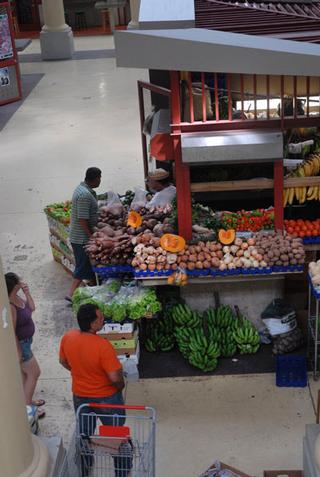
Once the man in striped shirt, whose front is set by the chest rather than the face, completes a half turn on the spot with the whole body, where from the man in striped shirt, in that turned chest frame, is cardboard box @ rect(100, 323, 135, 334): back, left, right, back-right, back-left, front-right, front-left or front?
left

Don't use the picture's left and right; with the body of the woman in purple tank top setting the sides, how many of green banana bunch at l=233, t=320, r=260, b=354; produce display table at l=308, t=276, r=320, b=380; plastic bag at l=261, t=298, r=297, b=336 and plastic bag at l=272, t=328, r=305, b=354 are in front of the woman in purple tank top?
4

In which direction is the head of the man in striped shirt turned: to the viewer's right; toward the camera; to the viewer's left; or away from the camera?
to the viewer's right

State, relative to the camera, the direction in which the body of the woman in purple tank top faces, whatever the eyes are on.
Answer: to the viewer's right

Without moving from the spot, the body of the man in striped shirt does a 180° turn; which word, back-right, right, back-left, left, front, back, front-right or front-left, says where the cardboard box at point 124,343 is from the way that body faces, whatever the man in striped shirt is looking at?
left

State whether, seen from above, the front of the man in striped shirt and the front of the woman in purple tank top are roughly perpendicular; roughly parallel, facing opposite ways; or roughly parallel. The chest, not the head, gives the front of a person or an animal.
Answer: roughly parallel

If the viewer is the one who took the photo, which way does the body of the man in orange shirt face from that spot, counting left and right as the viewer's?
facing away from the viewer and to the right of the viewer

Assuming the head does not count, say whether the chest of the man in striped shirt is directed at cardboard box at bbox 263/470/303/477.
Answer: no

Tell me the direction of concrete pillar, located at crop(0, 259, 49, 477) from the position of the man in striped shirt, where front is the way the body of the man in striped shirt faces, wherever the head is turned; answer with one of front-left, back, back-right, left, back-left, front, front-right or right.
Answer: right

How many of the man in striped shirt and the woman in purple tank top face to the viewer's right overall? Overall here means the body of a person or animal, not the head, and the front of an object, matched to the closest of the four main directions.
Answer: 2

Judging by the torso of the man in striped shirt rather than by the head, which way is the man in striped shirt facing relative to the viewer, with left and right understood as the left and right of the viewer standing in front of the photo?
facing to the right of the viewer

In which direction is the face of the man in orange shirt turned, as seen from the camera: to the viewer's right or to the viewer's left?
to the viewer's right

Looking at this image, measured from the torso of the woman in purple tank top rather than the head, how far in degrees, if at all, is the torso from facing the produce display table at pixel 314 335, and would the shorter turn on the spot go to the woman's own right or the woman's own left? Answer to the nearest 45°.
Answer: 0° — they already face it

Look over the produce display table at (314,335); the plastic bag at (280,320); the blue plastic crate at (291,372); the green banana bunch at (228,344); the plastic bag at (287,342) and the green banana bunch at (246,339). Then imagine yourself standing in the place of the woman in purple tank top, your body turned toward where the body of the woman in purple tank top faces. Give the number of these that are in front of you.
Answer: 6

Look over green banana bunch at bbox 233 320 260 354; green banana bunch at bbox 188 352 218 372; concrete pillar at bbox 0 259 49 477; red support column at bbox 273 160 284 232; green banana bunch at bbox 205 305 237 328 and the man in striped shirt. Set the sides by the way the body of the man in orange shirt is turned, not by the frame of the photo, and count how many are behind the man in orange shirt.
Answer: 1

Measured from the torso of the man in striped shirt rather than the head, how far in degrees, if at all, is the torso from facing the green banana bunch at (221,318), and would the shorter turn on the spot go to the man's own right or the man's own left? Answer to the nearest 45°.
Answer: approximately 45° to the man's own right

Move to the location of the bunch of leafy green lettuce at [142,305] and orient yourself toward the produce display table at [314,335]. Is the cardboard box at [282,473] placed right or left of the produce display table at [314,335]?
right

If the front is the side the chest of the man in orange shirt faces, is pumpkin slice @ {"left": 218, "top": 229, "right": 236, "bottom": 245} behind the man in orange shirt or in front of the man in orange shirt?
in front
